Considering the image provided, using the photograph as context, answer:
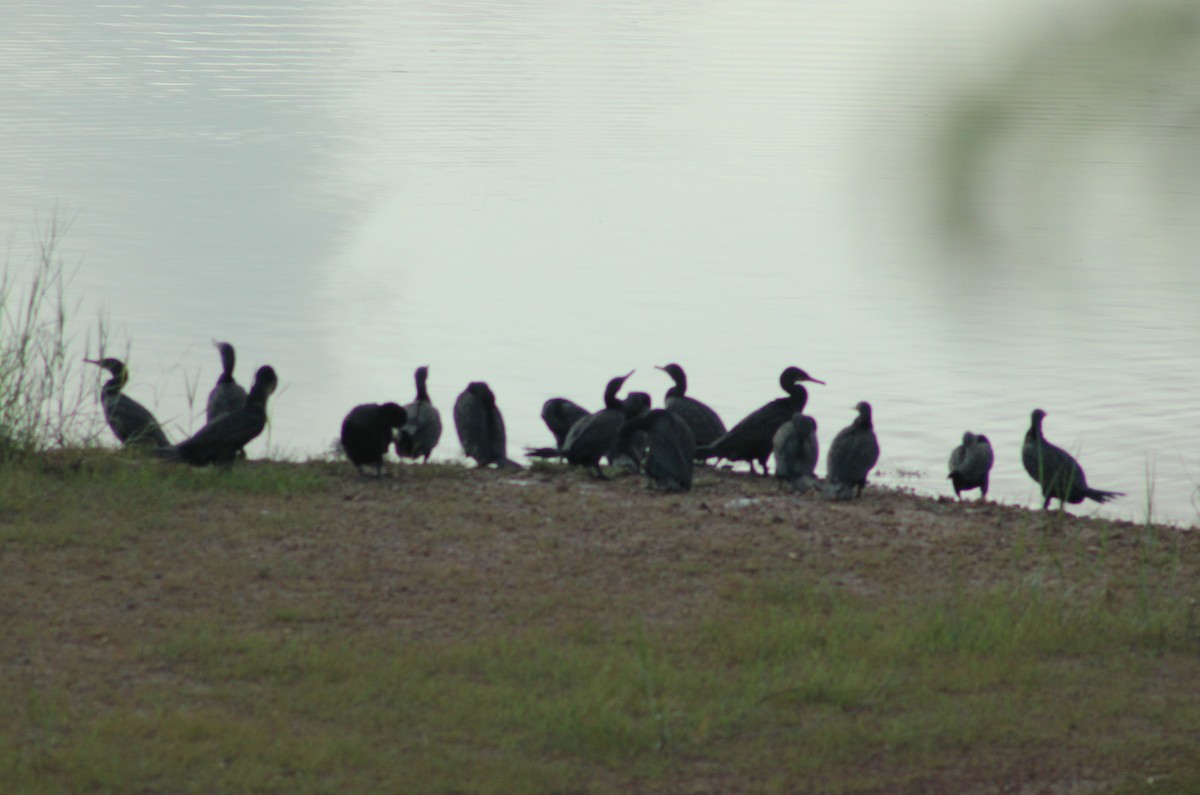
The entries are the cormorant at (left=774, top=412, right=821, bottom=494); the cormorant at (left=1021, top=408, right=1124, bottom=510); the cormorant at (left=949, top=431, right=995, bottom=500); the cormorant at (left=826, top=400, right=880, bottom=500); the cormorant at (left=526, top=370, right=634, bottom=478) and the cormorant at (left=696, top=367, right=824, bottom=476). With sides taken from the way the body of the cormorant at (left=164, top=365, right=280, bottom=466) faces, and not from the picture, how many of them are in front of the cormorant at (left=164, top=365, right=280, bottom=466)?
6

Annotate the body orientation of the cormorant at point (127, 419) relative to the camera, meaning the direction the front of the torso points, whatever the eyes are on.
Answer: to the viewer's left

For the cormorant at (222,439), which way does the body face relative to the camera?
to the viewer's right

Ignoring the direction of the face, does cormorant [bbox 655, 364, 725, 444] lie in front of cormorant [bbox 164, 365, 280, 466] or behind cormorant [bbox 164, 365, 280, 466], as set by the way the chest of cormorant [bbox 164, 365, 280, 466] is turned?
in front

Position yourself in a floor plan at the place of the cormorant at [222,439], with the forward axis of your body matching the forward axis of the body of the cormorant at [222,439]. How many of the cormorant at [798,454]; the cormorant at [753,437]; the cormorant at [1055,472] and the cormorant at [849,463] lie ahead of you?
4

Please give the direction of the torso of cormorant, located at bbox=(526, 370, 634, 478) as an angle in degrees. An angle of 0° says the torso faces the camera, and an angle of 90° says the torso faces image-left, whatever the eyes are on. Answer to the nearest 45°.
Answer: approximately 270°

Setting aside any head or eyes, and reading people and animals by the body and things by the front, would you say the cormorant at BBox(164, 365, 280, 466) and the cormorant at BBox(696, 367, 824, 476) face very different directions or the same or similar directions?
same or similar directions

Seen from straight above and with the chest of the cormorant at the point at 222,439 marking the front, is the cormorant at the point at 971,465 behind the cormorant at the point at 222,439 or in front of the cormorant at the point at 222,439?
in front

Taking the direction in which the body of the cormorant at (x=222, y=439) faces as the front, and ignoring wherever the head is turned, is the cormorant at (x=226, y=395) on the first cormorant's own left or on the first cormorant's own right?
on the first cormorant's own left

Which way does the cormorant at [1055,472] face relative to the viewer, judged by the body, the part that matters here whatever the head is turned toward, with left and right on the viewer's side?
facing to the left of the viewer

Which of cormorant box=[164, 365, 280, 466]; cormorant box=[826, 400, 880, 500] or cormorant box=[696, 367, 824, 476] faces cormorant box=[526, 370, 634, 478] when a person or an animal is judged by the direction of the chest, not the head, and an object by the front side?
cormorant box=[164, 365, 280, 466]

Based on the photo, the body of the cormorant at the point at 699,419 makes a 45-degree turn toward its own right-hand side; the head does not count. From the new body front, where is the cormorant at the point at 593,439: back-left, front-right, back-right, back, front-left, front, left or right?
left

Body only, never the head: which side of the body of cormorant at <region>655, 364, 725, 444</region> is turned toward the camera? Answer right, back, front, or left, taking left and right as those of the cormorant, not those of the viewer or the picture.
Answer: left

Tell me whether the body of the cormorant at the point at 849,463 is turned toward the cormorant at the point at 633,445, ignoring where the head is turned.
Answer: no

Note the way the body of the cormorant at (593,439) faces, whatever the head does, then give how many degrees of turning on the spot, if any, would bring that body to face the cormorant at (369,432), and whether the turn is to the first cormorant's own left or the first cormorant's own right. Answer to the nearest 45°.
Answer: approximately 135° to the first cormorant's own right

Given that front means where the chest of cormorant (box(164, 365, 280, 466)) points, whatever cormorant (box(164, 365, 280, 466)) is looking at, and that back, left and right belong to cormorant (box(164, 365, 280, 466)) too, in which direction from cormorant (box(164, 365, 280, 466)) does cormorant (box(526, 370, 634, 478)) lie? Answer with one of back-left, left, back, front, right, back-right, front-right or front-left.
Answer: front

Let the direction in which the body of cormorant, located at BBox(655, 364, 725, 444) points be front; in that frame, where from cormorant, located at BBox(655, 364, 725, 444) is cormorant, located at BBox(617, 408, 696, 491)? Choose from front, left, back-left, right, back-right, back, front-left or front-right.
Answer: left

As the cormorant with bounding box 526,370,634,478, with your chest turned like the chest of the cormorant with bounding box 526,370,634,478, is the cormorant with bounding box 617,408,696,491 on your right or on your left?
on your right
